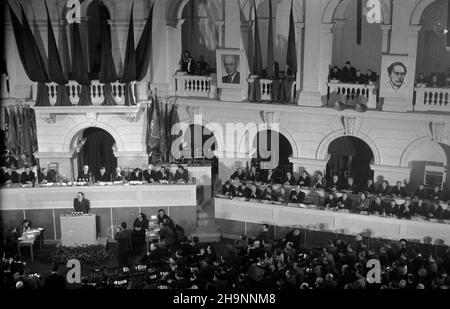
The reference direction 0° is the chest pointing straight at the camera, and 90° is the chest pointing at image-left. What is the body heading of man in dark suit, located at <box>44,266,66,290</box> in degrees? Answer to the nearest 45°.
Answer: approximately 180°

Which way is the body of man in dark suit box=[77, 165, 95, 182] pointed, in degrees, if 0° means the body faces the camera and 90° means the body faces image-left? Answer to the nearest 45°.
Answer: approximately 0°

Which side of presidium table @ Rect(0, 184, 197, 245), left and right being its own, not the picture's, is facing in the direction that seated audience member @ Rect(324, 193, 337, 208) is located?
left

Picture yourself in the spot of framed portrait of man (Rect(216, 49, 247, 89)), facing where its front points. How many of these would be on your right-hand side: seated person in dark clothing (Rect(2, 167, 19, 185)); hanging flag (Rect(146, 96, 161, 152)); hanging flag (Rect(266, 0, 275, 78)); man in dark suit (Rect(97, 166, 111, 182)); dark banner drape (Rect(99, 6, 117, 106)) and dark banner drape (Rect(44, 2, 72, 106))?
5

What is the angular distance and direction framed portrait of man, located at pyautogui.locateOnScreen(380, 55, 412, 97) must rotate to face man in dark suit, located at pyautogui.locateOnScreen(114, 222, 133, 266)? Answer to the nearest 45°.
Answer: approximately 45° to its right

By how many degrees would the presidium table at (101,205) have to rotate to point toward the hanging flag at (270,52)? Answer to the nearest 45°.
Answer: approximately 90° to its left
